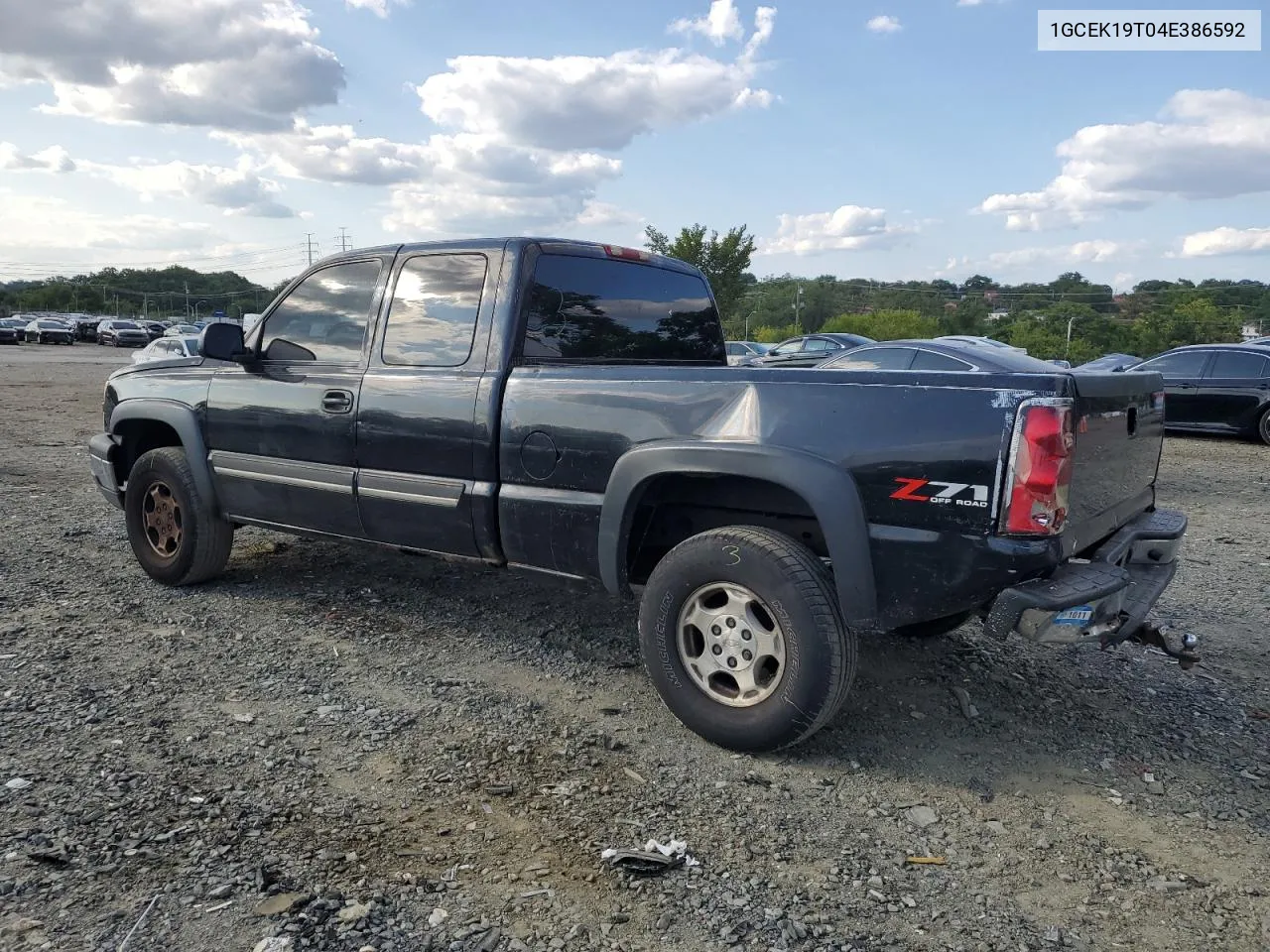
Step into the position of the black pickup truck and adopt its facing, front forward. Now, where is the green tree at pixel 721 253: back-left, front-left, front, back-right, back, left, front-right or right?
front-right

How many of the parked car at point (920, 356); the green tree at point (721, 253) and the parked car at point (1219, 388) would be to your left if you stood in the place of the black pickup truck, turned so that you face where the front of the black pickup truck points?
0

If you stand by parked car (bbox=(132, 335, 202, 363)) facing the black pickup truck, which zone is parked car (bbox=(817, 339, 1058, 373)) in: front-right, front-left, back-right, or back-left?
front-left

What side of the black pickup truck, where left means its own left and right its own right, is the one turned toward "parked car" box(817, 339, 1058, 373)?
right

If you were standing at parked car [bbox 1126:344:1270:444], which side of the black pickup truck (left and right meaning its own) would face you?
right

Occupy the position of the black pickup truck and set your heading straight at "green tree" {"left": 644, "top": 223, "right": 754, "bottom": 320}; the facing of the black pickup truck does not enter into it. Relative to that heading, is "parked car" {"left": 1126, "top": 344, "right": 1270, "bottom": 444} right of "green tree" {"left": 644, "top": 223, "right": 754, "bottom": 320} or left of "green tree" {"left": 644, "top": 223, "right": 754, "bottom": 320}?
right

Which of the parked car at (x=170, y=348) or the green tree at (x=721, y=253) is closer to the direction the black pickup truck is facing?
the parked car

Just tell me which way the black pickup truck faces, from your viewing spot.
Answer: facing away from the viewer and to the left of the viewer

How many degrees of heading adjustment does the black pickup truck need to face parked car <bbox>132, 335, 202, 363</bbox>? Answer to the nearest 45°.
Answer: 0° — it already faces it
